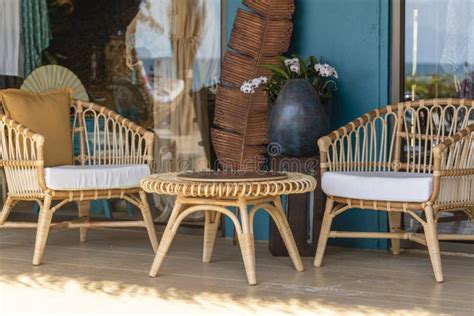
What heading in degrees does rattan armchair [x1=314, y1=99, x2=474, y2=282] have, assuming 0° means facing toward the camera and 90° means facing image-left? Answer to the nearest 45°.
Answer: approximately 45°

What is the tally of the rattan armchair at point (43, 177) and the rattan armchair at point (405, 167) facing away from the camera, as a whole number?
0

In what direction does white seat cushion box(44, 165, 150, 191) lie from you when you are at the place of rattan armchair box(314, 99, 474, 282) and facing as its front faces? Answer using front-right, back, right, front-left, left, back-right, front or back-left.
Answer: front-right

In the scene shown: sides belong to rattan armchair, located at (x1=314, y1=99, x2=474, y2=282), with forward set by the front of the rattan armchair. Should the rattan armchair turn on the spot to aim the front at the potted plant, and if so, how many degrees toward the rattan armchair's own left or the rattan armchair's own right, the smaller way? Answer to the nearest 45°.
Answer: approximately 45° to the rattan armchair's own right

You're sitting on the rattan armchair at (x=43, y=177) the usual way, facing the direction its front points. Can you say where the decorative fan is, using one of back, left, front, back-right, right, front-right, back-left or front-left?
back-left

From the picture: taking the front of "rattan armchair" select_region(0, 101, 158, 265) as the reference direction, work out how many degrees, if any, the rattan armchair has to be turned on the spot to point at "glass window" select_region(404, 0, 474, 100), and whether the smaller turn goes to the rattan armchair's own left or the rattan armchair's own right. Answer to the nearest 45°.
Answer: approximately 45° to the rattan armchair's own left

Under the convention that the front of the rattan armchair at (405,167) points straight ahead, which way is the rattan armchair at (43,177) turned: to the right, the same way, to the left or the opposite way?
to the left

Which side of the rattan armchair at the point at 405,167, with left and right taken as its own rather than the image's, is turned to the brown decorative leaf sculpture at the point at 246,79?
right

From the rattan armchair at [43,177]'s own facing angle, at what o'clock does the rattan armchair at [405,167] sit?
the rattan armchair at [405,167] is roughly at 11 o'clock from the rattan armchair at [43,177].

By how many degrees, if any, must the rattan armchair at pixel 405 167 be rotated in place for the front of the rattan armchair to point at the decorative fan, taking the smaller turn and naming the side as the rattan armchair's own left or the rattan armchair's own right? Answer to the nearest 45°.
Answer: approximately 90° to the rattan armchair's own right

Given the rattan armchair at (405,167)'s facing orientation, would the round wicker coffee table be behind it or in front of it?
in front

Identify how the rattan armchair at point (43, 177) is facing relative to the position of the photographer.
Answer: facing the viewer and to the right of the viewer
